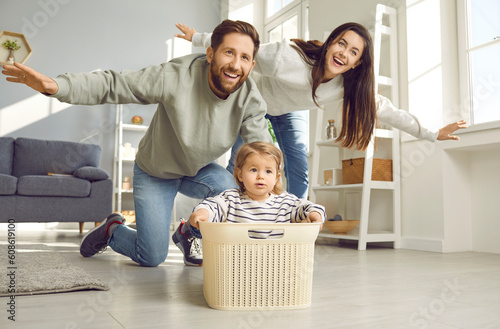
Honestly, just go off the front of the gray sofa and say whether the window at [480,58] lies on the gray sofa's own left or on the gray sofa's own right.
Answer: on the gray sofa's own left

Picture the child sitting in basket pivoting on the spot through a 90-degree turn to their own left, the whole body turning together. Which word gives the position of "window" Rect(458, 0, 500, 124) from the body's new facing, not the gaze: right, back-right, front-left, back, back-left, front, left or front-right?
front-left

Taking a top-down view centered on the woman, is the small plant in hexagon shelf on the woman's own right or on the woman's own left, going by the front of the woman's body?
on the woman's own right

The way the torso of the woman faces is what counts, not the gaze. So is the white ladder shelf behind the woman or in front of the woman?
behind

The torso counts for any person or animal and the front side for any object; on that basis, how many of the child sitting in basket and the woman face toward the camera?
2

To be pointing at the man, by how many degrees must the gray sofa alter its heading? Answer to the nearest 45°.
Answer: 0° — it already faces them

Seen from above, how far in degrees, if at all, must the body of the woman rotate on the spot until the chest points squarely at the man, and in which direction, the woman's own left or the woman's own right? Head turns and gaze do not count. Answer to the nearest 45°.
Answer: approximately 45° to the woman's own right

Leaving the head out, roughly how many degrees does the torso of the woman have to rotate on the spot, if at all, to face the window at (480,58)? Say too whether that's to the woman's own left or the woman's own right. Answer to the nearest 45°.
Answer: approximately 135° to the woman's own left

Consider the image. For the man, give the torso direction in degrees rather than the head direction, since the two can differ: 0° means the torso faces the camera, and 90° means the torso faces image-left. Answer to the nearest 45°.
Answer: approximately 315°

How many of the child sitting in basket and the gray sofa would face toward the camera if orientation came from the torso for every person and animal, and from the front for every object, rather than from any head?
2

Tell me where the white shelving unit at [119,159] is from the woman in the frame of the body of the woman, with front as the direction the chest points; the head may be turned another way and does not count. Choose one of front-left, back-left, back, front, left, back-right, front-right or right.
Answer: back-right

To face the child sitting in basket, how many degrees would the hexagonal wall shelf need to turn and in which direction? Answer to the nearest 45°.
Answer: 0° — it already faces them
